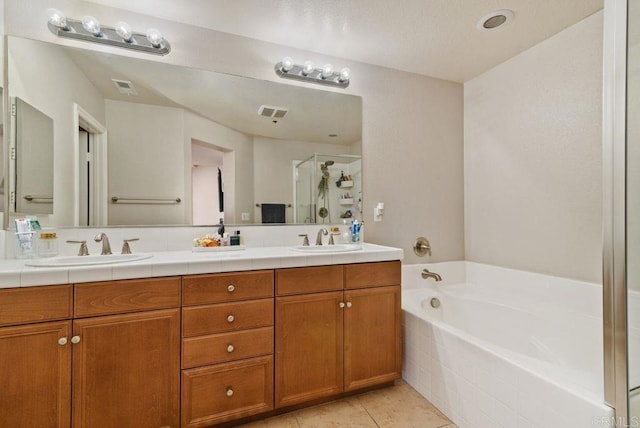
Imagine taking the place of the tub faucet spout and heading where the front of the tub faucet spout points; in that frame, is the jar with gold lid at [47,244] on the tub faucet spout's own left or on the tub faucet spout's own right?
on the tub faucet spout's own right

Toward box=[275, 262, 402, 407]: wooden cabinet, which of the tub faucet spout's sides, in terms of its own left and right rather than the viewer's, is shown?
right

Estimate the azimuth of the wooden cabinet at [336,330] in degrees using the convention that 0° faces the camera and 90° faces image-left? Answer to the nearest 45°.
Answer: approximately 315°

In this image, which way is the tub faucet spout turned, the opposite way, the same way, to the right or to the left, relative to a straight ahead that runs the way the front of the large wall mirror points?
the same way

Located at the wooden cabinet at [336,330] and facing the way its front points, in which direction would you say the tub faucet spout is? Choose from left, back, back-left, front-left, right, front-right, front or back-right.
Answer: left

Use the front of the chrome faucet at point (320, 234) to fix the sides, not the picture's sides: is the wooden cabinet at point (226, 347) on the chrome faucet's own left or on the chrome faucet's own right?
on the chrome faucet's own right

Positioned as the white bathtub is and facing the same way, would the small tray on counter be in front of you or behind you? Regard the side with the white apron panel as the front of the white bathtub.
in front

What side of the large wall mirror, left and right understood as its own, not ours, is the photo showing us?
front

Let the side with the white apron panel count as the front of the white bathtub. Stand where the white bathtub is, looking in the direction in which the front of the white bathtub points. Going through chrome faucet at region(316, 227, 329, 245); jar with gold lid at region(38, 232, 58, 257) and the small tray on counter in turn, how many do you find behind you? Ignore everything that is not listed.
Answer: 0

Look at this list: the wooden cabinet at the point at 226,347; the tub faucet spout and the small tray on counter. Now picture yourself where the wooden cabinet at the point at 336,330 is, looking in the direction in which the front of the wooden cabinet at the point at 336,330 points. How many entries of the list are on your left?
1

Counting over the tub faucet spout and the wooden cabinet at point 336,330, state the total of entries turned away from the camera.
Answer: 0

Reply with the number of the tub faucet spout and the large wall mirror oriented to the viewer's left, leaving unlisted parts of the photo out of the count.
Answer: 0

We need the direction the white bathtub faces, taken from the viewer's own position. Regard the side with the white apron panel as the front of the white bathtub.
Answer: facing the viewer and to the left of the viewer

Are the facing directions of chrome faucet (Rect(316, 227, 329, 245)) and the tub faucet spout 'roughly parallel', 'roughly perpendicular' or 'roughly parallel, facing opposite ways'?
roughly parallel

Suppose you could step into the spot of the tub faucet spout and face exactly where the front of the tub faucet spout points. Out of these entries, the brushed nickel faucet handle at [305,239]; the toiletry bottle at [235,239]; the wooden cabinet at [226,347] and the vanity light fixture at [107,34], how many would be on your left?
0

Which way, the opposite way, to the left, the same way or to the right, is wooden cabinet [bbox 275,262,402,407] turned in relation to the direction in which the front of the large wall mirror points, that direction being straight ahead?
the same way

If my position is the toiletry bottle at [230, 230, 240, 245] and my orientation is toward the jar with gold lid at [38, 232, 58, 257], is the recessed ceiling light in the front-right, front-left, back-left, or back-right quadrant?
back-left

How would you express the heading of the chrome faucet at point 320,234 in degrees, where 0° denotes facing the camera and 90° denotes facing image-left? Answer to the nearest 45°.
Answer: approximately 315°
